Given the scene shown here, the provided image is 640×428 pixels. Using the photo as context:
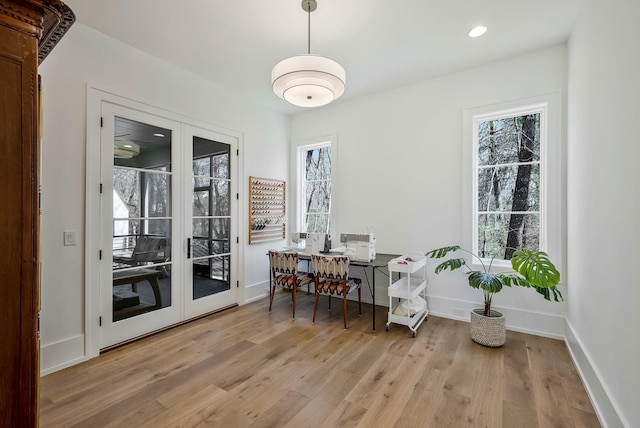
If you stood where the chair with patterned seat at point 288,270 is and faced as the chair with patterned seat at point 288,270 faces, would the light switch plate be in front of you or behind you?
behind

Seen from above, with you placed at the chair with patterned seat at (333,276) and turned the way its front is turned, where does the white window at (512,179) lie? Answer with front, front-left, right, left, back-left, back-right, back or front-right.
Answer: front-right

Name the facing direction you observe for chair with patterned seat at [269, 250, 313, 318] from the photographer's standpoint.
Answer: facing away from the viewer and to the right of the viewer

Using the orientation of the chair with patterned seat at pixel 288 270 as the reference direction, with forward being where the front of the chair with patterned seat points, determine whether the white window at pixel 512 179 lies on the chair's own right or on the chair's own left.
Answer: on the chair's own right

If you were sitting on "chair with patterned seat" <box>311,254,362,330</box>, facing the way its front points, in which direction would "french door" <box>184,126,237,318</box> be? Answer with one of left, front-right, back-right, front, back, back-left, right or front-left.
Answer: back-left

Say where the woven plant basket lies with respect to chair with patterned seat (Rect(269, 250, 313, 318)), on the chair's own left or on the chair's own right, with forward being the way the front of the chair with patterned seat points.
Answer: on the chair's own right

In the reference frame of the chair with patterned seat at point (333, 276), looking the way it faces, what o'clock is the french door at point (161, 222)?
The french door is roughly at 7 o'clock from the chair with patterned seat.

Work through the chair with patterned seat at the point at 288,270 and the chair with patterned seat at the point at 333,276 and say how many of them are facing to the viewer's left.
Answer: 0

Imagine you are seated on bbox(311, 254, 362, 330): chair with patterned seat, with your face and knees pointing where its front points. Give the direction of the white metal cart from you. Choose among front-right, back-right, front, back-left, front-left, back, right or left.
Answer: front-right

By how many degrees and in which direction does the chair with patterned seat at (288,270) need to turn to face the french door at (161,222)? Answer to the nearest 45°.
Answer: approximately 135° to its left

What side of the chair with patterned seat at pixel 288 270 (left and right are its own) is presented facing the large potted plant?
right

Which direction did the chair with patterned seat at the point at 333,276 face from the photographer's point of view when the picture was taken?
facing away from the viewer and to the right of the viewer

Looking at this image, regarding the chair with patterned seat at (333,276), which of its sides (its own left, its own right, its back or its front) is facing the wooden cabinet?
back
